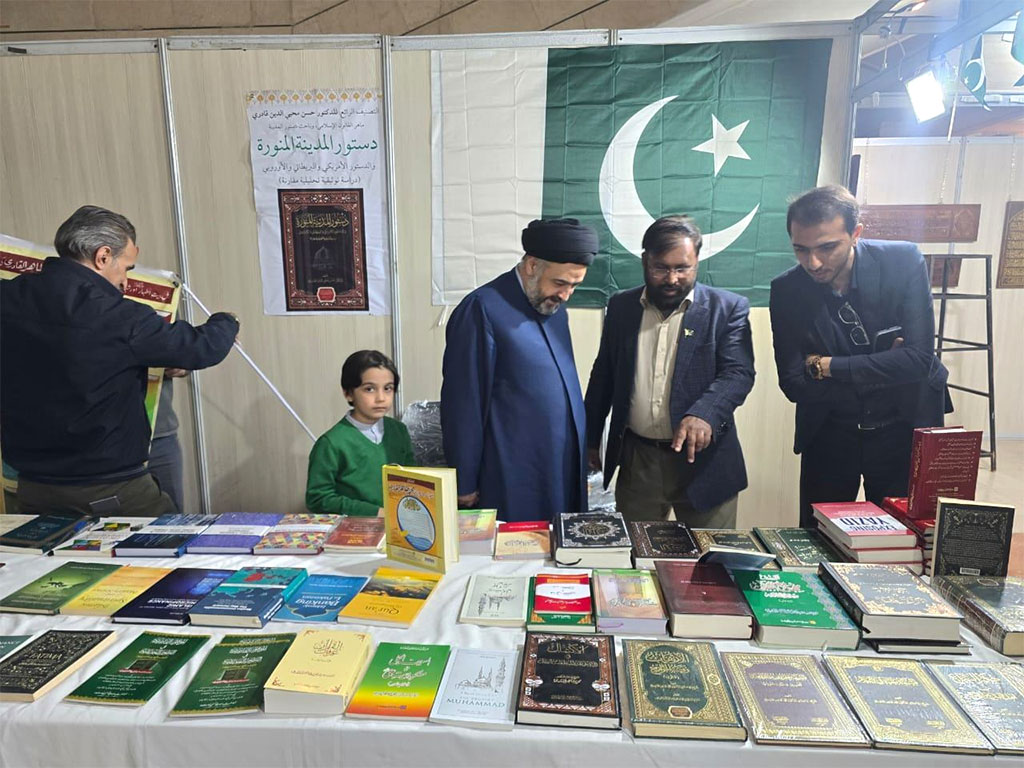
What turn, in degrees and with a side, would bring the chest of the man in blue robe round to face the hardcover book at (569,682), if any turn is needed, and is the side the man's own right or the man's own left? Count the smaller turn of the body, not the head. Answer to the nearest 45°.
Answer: approximately 45° to the man's own right

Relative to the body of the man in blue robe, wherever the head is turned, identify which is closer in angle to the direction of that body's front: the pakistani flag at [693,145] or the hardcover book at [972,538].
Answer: the hardcover book

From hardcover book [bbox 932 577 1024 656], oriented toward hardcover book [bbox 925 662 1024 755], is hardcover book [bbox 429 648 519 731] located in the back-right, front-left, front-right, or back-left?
front-right

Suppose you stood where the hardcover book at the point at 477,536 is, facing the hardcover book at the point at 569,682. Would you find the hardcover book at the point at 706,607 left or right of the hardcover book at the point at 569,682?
left

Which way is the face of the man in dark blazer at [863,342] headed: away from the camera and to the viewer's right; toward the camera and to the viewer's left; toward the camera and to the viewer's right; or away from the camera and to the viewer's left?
toward the camera and to the viewer's left

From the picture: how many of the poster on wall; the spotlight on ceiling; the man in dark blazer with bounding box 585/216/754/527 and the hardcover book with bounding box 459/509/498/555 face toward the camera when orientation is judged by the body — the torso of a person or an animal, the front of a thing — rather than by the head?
4

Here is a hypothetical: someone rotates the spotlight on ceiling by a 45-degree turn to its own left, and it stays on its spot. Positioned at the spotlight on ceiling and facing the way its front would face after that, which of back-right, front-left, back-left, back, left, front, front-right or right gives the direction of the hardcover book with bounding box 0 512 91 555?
right

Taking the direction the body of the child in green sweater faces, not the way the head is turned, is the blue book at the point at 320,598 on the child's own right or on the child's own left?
on the child's own right

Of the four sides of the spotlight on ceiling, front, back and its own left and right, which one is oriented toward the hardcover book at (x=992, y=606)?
front

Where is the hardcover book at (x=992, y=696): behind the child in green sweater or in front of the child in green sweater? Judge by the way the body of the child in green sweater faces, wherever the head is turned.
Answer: in front

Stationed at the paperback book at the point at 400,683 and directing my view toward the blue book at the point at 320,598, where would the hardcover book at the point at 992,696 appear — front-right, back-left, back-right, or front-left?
back-right

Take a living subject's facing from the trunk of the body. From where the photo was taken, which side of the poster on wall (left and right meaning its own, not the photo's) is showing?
front

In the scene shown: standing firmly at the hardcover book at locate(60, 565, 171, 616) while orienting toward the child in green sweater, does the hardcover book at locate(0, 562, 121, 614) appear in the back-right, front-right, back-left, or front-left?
back-left

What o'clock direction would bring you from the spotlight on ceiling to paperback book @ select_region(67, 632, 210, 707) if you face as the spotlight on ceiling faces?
The paperback book is roughly at 1 o'clock from the spotlight on ceiling.

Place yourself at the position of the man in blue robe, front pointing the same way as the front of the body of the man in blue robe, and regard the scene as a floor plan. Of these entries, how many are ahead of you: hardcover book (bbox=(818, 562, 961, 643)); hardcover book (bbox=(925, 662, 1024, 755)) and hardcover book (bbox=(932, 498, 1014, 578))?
3

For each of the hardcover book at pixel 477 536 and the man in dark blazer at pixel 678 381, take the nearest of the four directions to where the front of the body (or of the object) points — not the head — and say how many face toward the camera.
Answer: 2

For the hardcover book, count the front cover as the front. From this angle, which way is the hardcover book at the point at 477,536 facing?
toward the camera

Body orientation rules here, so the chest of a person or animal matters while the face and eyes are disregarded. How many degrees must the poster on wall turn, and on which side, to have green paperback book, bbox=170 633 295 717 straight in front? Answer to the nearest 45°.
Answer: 0° — it already faces it

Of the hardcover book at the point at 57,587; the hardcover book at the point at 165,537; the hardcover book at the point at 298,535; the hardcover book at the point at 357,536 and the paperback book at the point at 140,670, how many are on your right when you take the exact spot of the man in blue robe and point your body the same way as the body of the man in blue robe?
5

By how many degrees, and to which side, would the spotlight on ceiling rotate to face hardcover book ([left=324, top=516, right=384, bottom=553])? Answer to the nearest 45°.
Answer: approximately 45° to its right
